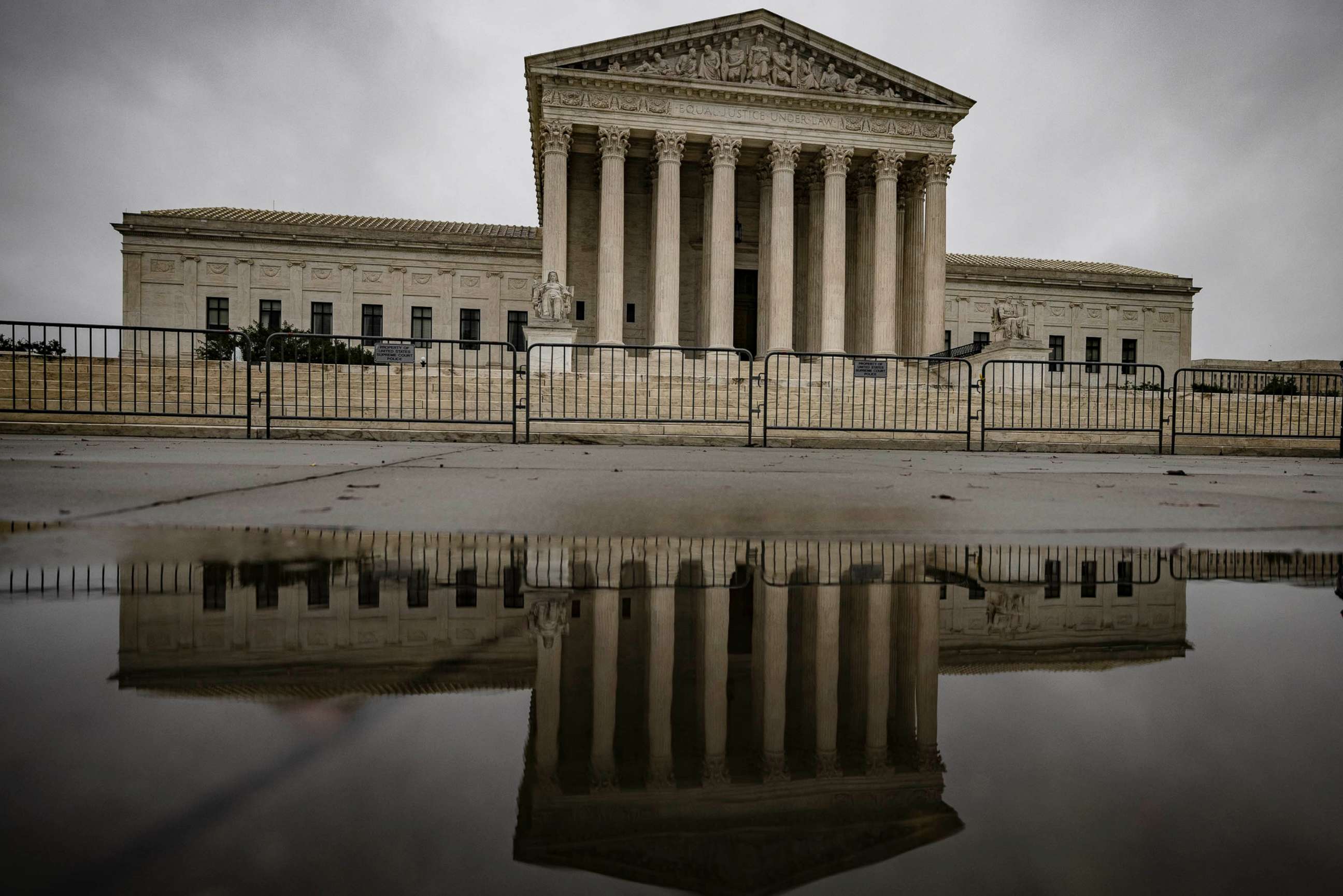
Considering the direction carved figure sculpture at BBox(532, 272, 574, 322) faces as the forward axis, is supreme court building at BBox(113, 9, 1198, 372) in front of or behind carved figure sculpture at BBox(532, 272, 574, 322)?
behind

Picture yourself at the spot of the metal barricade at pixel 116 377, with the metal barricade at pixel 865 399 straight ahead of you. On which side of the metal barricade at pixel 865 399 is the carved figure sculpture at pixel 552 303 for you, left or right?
left

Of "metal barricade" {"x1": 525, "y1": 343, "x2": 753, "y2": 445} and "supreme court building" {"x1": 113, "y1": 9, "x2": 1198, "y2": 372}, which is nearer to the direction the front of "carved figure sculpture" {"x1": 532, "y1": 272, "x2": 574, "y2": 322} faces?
the metal barricade

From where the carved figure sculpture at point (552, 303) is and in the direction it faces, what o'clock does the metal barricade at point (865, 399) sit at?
The metal barricade is roughly at 11 o'clock from the carved figure sculpture.

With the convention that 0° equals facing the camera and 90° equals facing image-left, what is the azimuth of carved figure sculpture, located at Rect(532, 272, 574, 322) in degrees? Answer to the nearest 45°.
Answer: approximately 0°

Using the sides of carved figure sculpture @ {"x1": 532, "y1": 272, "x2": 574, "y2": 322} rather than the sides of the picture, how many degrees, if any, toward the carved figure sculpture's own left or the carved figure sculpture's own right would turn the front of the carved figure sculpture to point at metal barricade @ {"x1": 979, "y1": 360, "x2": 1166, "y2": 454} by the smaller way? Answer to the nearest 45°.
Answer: approximately 45° to the carved figure sculpture's own left

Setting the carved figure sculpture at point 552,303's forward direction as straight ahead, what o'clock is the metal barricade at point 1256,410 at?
The metal barricade is roughly at 10 o'clock from the carved figure sculpture.

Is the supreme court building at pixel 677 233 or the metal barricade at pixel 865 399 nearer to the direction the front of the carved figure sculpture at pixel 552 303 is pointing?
the metal barricade
